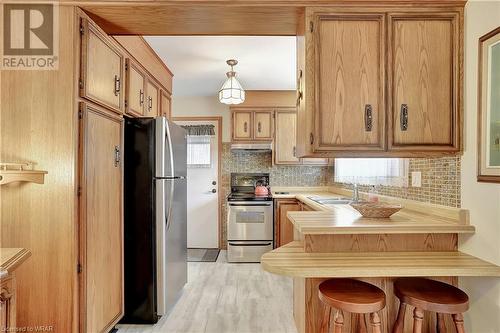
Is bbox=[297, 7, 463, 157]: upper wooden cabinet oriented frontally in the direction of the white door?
no

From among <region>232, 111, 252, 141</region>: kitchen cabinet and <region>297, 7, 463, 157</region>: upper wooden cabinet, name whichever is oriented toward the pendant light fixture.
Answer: the kitchen cabinet

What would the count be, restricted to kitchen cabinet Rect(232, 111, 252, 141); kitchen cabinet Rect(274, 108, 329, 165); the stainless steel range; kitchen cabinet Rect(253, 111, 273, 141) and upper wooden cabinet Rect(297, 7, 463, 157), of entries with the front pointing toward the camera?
5

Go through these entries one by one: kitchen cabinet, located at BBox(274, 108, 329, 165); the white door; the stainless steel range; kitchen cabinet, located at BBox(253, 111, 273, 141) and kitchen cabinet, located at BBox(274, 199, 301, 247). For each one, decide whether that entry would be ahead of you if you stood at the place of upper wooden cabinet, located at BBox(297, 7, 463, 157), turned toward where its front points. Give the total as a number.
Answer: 0

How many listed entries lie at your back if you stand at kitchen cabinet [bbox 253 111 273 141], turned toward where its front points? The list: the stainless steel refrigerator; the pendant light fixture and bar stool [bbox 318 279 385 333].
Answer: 0

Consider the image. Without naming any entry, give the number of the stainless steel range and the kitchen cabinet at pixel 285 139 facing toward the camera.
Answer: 2

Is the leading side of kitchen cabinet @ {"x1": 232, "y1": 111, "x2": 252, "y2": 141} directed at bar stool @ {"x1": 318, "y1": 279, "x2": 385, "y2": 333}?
yes

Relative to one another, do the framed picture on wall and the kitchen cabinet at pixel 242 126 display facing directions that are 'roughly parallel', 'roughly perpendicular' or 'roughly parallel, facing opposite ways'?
roughly perpendicular

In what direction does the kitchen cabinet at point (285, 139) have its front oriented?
toward the camera

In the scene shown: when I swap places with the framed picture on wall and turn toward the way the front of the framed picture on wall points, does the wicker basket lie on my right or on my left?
on my right

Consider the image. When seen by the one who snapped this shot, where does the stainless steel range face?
facing the viewer

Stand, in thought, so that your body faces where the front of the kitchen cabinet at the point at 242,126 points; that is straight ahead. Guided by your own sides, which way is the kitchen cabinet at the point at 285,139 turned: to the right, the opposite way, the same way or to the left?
the same way

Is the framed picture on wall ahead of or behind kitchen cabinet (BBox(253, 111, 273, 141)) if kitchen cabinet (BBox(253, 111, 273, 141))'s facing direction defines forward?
ahead

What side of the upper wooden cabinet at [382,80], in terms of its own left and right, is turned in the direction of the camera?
front

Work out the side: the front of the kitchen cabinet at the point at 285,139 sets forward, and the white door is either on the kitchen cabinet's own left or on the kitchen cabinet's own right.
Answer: on the kitchen cabinet's own right

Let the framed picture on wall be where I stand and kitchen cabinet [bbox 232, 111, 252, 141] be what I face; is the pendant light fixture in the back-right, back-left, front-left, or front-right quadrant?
front-left
